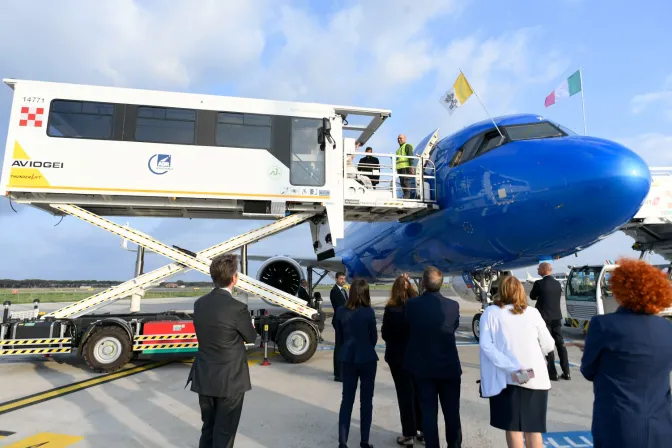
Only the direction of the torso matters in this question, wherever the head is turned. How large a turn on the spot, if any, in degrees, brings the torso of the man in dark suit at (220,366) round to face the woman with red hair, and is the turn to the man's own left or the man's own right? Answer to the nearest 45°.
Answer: approximately 90° to the man's own right

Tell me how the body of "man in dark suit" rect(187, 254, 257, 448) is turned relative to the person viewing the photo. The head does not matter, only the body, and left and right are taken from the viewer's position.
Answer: facing away from the viewer and to the right of the viewer

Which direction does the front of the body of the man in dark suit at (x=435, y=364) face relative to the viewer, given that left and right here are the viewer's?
facing away from the viewer

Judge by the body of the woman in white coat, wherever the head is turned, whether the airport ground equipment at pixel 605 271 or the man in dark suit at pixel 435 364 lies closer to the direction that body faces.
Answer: the airport ground equipment

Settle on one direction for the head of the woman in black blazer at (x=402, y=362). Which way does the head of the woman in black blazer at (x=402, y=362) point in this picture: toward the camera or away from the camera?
away from the camera

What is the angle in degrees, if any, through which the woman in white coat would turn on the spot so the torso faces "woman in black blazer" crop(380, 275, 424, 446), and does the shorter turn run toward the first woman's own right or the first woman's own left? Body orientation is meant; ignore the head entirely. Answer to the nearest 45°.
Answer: approximately 45° to the first woman's own left

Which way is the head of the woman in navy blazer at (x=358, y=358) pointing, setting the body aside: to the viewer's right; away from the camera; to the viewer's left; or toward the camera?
away from the camera

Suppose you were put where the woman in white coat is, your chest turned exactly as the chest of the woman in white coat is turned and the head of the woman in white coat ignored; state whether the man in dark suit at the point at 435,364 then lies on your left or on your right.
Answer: on your left

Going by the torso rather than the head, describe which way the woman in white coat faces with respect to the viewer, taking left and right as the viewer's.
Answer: facing away from the viewer

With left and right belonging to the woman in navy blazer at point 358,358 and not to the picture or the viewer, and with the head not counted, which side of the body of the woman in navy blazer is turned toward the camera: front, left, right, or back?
back

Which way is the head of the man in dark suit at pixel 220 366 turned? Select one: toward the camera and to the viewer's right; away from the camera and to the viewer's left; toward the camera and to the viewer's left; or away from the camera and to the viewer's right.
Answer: away from the camera and to the viewer's right

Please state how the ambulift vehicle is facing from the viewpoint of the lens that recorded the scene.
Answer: facing to the right of the viewer
